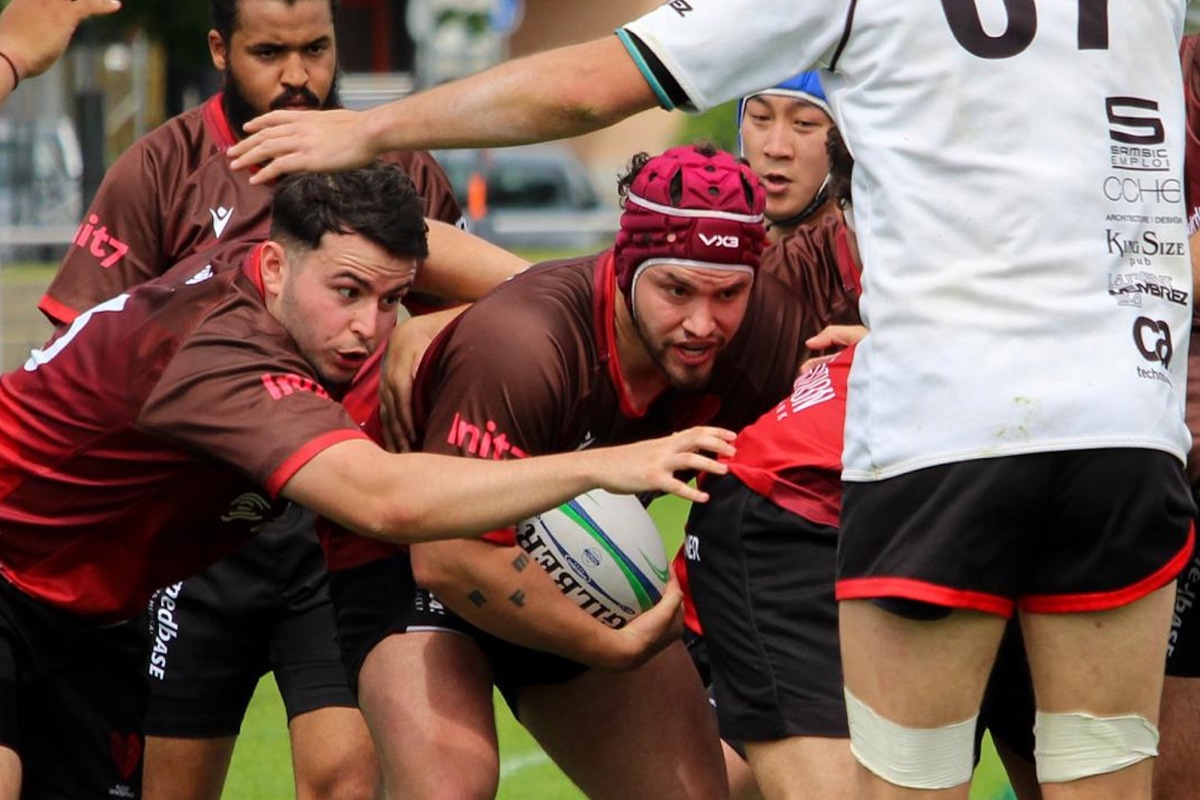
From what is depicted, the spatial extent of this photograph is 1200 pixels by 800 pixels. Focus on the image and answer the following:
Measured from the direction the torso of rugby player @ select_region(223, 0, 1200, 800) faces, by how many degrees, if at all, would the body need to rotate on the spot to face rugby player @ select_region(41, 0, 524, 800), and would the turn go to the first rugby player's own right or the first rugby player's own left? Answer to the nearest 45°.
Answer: approximately 45° to the first rugby player's own left

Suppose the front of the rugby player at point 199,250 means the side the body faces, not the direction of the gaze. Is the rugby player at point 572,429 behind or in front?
in front

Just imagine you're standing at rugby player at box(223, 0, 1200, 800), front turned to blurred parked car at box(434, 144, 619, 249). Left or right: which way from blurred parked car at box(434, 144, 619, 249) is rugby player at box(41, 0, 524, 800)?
left

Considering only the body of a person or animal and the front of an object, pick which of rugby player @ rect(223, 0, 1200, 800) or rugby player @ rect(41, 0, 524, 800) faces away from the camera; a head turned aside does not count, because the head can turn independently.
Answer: rugby player @ rect(223, 0, 1200, 800)

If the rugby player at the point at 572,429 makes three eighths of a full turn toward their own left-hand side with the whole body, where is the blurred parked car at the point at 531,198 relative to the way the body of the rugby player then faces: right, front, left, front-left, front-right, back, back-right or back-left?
front

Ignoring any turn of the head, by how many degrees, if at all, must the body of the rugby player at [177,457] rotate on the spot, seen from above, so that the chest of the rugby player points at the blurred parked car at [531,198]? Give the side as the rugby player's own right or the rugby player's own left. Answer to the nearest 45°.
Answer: approximately 90° to the rugby player's own left

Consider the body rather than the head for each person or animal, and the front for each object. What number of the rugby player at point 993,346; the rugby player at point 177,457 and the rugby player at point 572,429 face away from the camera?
1

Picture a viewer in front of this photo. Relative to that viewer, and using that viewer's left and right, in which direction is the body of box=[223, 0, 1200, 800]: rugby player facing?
facing away from the viewer

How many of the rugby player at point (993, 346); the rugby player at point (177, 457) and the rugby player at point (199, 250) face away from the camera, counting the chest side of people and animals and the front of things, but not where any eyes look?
1

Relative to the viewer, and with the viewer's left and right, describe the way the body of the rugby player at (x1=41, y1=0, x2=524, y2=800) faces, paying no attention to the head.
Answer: facing the viewer and to the right of the viewer

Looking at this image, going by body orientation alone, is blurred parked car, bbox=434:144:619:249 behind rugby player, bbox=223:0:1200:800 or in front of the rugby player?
in front

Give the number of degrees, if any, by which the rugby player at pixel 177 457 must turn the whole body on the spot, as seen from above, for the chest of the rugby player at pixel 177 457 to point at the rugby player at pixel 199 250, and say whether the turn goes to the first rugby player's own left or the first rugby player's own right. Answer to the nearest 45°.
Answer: approximately 90° to the first rugby player's own left

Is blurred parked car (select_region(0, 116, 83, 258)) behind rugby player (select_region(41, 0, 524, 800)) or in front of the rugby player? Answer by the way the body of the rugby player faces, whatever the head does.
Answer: behind

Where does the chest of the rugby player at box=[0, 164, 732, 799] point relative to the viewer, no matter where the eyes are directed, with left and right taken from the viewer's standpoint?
facing to the right of the viewer

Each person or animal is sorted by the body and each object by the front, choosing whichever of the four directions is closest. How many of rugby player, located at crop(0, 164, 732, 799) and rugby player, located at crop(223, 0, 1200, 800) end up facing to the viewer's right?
1

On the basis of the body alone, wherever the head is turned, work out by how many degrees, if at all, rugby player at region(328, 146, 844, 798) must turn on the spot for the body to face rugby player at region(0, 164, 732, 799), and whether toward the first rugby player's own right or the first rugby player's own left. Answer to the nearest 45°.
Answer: approximately 135° to the first rugby player's own right
